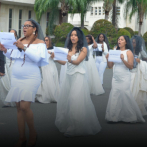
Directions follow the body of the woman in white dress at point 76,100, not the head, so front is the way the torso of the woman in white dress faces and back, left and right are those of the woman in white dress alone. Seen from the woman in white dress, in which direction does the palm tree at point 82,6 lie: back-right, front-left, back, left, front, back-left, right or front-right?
back-right

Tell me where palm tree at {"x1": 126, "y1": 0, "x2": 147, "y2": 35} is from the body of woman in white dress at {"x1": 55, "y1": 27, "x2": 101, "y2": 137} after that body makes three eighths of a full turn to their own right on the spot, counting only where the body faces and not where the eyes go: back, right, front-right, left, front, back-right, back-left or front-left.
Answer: front

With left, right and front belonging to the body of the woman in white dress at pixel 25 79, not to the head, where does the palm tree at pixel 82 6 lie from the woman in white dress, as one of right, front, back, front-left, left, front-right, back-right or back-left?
back-right

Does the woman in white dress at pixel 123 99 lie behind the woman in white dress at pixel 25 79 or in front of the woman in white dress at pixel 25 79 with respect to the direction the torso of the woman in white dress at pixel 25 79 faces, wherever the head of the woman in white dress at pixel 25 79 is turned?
behind

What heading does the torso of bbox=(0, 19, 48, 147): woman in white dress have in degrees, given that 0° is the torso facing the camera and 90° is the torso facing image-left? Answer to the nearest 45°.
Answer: approximately 45°

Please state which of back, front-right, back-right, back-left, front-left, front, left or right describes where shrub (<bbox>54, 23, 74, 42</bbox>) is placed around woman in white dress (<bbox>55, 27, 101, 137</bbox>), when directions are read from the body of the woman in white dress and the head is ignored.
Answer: back-right

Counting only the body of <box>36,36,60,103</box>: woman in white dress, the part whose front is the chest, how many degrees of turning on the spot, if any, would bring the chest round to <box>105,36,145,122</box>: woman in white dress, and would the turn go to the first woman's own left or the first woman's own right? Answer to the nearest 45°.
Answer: approximately 90° to the first woman's own left

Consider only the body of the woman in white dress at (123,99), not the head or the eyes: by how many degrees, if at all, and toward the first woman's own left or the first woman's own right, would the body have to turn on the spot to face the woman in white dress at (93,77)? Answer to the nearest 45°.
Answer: approximately 135° to the first woman's own right

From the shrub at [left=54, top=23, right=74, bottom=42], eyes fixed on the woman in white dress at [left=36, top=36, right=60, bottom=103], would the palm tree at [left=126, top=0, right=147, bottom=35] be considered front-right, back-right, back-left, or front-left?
back-left

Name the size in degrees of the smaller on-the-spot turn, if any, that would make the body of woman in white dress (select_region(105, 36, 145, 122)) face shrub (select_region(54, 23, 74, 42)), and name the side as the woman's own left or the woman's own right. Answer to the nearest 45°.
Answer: approximately 135° to the woman's own right

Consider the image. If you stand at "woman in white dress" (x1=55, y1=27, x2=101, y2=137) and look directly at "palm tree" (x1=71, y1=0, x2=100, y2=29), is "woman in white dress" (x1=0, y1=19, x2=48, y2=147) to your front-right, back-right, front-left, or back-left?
back-left
